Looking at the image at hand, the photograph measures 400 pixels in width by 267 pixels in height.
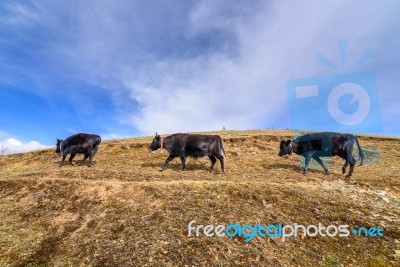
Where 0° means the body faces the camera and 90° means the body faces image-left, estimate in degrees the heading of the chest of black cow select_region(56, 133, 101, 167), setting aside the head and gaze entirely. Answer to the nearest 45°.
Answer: approximately 90°

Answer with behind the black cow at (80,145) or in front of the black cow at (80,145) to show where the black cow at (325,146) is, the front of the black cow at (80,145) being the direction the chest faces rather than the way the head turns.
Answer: behind

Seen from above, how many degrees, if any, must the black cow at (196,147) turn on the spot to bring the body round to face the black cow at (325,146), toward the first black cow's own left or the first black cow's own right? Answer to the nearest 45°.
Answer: approximately 180°

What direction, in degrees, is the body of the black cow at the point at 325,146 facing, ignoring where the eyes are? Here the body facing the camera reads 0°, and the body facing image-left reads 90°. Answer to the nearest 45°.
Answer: approximately 90°

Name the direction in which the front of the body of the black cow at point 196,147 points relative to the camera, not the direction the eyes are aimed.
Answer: to the viewer's left

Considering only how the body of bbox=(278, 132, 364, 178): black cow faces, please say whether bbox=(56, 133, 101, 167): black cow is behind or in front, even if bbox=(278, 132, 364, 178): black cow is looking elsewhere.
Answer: in front
